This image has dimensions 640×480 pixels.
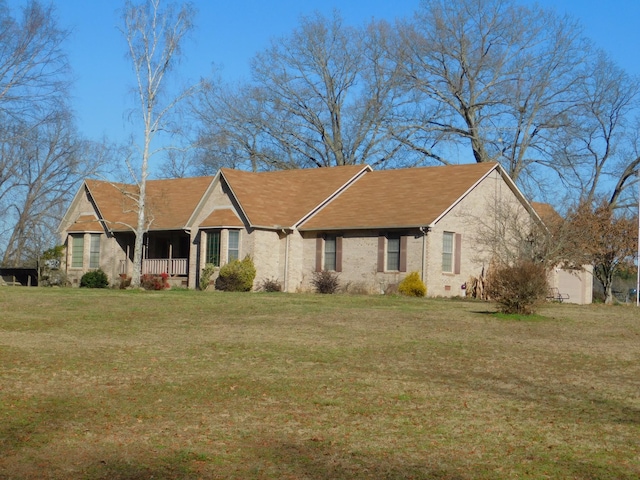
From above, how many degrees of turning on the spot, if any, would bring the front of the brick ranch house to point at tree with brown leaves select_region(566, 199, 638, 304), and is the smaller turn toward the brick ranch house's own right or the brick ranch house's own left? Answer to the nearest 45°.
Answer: approximately 135° to the brick ranch house's own left

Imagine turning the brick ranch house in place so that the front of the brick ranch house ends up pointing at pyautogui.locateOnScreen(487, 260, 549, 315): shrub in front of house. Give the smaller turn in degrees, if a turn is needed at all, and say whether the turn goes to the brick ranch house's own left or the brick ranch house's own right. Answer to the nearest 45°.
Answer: approximately 45° to the brick ranch house's own left

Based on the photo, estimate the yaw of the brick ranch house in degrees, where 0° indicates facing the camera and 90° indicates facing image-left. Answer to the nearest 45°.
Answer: approximately 45°

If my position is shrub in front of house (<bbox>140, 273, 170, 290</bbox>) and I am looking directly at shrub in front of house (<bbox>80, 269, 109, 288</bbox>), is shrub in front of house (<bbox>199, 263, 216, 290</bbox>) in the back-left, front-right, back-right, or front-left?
back-right

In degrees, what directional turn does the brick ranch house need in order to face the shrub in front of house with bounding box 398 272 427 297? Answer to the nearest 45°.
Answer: approximately 90° to its left
